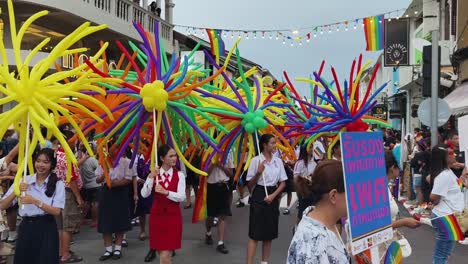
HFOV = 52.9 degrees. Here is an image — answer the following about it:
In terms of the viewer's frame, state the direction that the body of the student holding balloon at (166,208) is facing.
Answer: toward the camera

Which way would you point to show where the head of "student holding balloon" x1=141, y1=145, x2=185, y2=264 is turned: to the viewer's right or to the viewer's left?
to the viewer's right

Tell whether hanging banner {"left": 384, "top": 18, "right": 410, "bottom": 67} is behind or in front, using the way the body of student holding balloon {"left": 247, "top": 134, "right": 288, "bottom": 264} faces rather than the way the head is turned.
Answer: behind

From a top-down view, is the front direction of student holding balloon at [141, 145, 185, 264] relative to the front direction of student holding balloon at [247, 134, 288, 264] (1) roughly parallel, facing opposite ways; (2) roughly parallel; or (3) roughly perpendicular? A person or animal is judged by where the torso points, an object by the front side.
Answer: roughly parallel

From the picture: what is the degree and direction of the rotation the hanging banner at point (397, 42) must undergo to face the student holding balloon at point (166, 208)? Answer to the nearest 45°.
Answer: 0° — it already faces them

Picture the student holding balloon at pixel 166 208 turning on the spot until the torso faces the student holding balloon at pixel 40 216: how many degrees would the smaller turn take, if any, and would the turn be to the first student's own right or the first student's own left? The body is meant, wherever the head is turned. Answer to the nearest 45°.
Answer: approximately 45° to the first student's own right

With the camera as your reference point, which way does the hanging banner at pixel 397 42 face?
facing the viewer

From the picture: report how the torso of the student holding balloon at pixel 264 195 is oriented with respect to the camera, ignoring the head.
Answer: toward the camera

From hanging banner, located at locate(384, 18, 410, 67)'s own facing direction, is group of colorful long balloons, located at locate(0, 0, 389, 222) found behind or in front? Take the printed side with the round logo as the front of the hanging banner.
in front

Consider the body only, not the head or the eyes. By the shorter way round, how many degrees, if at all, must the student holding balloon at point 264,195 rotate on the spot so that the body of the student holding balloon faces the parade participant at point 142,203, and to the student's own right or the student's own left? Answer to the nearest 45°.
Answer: approximately 135° to the student's own right

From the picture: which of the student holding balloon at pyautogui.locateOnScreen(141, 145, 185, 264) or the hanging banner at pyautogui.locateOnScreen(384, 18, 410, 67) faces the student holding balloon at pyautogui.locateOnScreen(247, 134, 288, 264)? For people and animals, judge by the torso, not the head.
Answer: the hanging banner

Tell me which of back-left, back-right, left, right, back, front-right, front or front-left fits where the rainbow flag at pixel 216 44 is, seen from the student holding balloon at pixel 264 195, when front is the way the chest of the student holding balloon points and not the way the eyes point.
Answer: back
